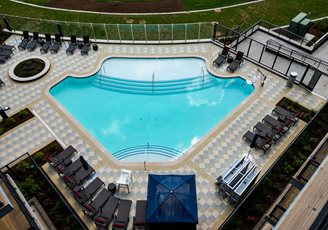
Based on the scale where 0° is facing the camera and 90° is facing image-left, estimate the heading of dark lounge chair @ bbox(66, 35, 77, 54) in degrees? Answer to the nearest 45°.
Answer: approximately 45°

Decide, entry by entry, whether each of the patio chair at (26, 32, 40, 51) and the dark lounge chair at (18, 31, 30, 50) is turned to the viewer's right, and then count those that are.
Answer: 0

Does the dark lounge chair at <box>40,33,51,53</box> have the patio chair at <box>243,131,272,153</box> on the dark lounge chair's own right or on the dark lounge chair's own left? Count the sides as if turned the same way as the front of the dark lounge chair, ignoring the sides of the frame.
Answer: on the dark lounge chair's own left

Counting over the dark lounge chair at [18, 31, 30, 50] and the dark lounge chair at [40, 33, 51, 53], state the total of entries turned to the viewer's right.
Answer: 0

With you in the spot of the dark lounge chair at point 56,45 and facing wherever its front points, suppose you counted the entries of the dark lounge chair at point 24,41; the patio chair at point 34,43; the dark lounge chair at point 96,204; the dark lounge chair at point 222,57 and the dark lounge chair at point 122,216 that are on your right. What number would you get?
2

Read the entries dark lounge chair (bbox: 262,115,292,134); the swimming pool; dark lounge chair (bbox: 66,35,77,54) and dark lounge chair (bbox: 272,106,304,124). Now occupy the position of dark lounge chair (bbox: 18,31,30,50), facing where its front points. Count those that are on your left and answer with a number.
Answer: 4

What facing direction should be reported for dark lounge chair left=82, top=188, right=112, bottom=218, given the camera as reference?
facing away from the viewer and to the right of the viewer

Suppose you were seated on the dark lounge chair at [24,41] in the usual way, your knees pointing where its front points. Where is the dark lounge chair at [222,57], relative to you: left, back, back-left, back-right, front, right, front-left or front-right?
left

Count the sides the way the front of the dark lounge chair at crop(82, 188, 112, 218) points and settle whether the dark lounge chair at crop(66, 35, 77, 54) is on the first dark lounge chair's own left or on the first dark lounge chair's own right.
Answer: on the first dark lounge chair's own left

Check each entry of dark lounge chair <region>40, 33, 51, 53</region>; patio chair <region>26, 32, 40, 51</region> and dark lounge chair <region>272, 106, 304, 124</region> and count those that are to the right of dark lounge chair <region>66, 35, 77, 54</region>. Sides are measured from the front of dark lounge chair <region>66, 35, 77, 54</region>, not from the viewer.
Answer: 2

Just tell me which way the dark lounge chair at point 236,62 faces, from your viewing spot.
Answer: facing the viewer and to the left of the viewer

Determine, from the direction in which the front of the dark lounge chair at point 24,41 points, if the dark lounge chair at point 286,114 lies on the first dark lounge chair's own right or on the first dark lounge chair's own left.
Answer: on the first dark lounge chair's own left
